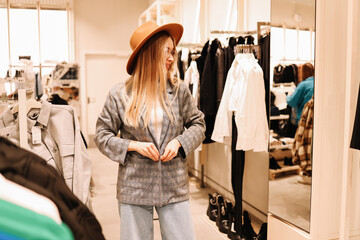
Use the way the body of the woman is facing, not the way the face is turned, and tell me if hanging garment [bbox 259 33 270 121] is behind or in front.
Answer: behind

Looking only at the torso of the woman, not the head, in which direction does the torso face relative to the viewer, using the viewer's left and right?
facing the viewer

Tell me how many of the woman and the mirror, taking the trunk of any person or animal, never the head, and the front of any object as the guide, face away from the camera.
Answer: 0

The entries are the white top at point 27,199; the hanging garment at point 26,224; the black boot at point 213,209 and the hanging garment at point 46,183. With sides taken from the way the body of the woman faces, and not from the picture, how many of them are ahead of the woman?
3

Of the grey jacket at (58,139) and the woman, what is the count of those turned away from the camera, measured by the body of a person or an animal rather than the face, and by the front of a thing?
0

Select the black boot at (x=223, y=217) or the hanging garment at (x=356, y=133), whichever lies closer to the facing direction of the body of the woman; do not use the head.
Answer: the hanging garment

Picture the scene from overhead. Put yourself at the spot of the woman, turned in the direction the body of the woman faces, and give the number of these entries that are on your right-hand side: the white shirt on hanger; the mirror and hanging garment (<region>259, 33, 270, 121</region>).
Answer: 0

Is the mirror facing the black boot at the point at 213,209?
no

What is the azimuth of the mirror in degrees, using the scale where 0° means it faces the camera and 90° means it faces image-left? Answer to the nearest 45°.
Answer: approximately 45°

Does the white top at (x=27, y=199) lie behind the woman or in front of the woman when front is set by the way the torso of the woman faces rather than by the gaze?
in front

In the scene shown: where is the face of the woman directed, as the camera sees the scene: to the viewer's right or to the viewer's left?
to the viewer's right
